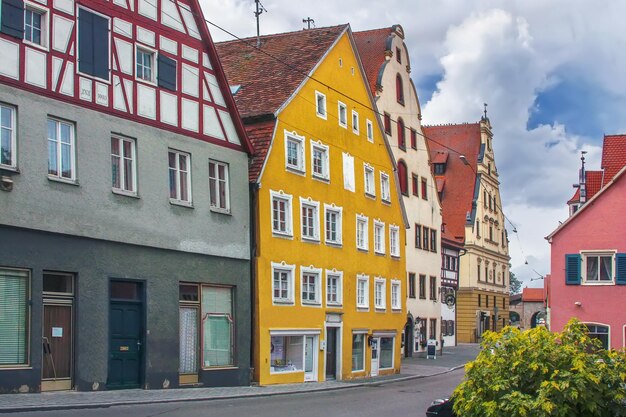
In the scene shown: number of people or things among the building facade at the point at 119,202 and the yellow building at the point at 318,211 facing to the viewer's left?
0

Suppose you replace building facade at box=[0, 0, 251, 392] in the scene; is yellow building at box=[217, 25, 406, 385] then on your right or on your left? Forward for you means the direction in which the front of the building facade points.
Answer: on your left

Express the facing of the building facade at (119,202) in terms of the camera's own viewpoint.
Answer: facing the viewer and to the right of the viewer

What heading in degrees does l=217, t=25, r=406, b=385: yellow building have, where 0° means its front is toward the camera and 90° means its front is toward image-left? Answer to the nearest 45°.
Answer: approximately 315°

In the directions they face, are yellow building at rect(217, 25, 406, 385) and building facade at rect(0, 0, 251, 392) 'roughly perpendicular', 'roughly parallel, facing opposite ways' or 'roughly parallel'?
roughly parallel

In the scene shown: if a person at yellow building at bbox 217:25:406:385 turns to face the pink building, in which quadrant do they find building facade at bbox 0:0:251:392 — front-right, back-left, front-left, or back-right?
back-right

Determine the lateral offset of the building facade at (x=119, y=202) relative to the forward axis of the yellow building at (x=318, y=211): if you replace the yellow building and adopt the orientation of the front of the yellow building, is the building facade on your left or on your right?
on your right

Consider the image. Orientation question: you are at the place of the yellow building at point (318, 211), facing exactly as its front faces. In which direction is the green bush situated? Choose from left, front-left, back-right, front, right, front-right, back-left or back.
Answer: front-right

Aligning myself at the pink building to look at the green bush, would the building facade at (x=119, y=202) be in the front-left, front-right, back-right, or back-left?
front-right

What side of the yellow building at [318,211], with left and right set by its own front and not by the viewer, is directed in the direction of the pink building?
front
